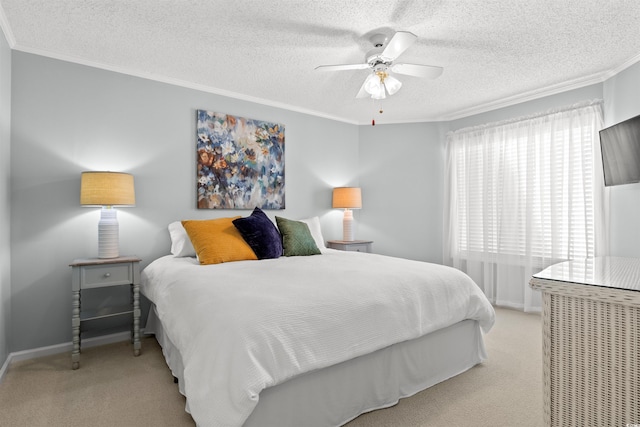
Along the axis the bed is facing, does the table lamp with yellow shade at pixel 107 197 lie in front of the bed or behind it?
behind

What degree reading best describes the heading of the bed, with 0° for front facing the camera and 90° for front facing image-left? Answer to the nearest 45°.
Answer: approximately 315°

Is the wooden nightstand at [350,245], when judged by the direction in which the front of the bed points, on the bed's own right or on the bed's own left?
on the bed's own left

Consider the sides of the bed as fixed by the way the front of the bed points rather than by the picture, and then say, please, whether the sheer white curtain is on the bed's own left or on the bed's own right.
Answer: on the bed's own left

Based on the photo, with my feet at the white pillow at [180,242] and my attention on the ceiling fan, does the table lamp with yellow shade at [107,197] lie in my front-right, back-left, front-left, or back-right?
back-right
